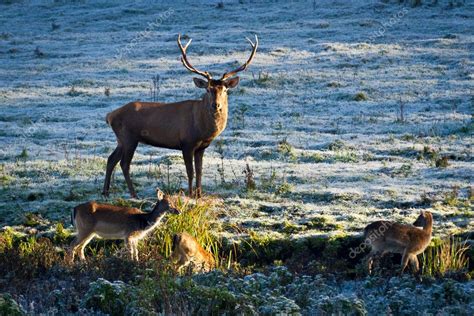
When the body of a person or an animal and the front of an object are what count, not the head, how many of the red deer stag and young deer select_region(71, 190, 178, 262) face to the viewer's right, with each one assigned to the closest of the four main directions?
2

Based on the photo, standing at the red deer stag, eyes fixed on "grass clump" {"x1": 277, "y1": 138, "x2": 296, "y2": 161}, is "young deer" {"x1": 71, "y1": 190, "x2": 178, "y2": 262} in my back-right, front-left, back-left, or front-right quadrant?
back-right

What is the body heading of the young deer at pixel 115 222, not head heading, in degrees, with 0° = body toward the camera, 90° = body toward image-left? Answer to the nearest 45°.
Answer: approximately 270°

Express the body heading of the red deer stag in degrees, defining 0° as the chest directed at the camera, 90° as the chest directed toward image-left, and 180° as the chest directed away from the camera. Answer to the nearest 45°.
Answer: approximately 270°

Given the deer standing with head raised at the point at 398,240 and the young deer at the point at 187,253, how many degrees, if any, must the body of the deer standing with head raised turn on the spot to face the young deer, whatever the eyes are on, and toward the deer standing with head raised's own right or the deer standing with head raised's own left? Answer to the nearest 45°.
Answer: approximately 180°

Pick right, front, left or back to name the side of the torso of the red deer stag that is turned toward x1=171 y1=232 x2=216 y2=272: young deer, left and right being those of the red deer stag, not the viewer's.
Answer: right

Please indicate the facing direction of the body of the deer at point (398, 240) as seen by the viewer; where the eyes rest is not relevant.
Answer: to the viewer's right
